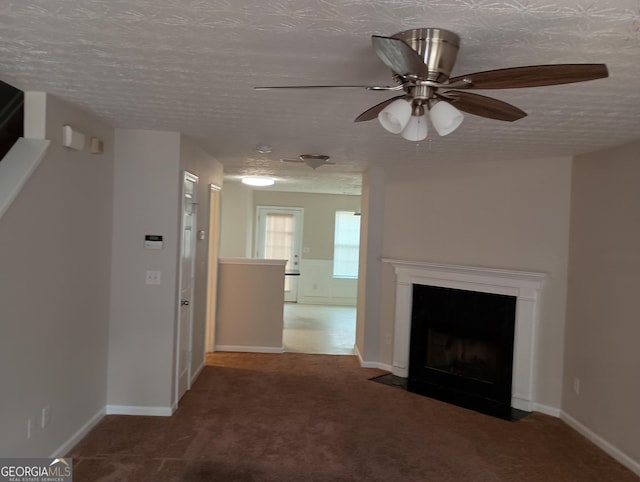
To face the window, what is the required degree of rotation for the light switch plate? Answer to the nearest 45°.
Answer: approximately 135° to its left

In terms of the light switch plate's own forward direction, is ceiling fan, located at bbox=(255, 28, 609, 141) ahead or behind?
ahead

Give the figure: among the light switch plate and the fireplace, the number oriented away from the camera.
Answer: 0

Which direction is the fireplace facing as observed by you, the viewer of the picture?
facing the viewer and to the left of the viewer

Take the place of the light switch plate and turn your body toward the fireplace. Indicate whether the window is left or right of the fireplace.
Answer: left

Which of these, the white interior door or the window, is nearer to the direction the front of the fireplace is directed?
the white interior door

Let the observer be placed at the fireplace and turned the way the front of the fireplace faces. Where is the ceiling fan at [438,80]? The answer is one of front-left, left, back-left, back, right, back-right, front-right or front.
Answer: front-left
